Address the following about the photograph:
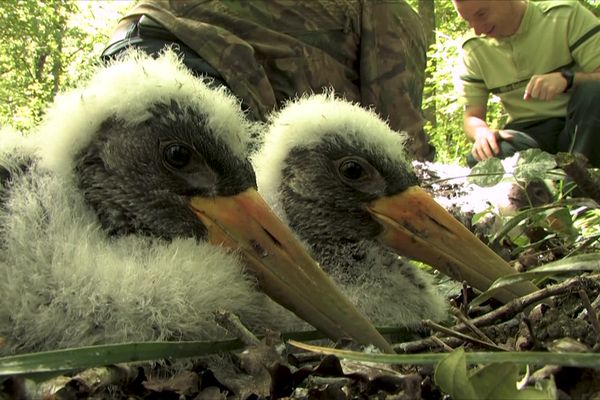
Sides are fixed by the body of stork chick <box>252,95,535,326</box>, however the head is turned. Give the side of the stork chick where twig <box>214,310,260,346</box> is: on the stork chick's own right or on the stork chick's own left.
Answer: on the stork chick's own right

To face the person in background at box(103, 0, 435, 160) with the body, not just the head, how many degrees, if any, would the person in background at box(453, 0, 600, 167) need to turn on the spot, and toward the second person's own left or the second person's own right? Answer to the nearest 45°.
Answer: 0° — they already face them

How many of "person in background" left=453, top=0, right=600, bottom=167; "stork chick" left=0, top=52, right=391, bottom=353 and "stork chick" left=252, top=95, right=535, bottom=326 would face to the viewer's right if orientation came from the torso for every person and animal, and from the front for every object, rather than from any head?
2

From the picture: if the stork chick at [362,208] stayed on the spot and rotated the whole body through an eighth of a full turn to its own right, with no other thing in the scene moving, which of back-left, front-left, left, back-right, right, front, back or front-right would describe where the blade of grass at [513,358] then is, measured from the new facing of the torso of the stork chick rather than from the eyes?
front-right

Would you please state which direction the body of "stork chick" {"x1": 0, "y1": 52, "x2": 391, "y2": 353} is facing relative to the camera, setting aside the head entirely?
to the viewer's right

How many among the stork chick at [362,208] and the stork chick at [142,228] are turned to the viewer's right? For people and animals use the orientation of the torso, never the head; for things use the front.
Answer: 2

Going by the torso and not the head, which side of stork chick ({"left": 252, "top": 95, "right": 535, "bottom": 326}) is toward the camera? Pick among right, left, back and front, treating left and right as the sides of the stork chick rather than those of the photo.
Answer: right

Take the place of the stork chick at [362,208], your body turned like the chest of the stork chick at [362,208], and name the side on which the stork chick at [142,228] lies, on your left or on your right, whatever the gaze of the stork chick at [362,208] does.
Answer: on your right

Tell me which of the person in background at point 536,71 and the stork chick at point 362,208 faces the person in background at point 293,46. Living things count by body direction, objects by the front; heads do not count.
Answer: the person in background at point 536,71

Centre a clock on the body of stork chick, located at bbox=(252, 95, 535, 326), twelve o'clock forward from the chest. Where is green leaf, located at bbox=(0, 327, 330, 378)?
The green leaf is roughly at 4 o'clock from the stork chick.
